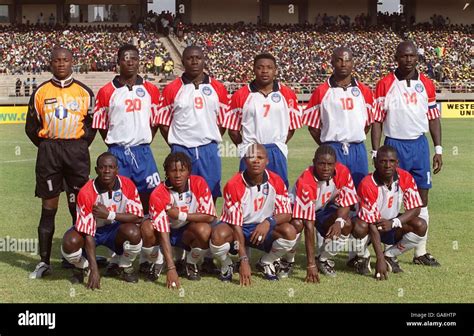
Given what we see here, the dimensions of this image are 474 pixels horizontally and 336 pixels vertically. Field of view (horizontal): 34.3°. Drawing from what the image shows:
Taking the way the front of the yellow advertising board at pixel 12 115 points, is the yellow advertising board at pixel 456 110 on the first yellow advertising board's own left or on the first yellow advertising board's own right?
on the first yellow advertising board's own left

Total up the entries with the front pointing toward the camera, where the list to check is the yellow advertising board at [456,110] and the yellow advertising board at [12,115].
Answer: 2

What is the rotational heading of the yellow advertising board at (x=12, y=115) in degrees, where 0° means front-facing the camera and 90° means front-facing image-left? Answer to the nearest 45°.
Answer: approximately 0°

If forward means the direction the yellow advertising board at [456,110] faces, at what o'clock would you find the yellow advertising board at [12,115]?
the yellow advertising board at [12,115] is roughly at 2 o'clock from the yellow advertising board at [456,110].

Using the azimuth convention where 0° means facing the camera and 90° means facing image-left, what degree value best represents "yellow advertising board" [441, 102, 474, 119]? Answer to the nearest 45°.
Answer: approximately 0°
